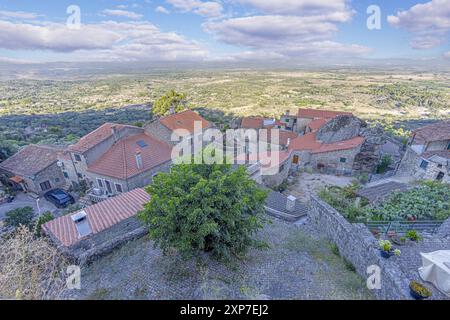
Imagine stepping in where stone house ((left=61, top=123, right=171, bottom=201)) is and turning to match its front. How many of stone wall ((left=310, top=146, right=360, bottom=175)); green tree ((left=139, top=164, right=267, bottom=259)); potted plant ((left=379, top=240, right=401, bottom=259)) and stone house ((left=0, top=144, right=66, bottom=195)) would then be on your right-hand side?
1

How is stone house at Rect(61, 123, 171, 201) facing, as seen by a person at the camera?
facing the viewer and to the left of the viewer

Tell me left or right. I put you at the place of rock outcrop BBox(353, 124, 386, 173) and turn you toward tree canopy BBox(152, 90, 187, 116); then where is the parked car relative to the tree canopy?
left

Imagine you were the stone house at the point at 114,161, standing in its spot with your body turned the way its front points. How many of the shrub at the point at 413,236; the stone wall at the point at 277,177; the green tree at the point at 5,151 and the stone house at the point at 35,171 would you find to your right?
2

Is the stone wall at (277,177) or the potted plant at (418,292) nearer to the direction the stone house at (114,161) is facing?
the potted plant

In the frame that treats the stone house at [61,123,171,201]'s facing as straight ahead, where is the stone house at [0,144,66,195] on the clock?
the stone house at [0,144,66,195] is roughly at 3 o'clock from the stone house at [61,123,171,201].

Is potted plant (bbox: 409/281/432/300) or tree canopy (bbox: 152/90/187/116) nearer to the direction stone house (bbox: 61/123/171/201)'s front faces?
the potted plant

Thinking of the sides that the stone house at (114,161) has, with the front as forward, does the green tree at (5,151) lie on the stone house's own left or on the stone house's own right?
on the stone house's own right

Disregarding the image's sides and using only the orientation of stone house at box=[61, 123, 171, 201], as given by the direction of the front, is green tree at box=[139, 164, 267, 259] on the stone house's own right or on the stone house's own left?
on the stone house's own left

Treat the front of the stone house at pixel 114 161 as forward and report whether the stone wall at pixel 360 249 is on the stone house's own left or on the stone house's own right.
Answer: on the stone house's own left

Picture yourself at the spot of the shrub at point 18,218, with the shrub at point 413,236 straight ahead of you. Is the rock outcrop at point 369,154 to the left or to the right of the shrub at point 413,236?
left

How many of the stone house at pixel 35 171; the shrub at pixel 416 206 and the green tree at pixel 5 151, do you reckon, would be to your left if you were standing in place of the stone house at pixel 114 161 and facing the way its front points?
1

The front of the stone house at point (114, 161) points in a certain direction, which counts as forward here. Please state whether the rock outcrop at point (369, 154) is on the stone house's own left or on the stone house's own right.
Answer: on the stone house's own left

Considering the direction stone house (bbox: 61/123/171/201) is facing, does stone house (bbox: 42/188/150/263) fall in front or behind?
in front

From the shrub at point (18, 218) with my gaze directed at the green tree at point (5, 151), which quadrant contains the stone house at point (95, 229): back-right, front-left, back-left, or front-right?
back-right

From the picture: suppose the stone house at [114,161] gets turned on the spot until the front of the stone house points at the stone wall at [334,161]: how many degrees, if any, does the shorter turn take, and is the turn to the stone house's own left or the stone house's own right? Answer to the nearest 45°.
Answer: approximately 135° to the stone house's own left
